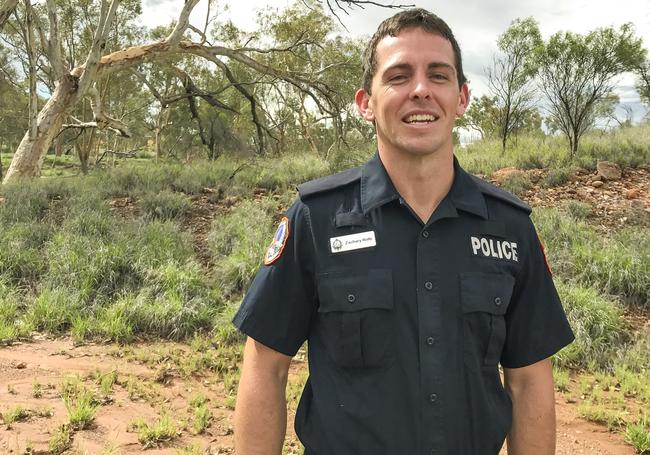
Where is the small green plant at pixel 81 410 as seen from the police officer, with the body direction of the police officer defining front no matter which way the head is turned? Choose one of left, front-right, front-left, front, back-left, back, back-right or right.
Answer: back-right

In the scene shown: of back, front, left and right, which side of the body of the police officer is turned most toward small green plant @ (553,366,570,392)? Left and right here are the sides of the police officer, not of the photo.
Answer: back

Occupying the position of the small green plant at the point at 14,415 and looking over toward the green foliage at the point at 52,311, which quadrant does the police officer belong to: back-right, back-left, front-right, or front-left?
back-right

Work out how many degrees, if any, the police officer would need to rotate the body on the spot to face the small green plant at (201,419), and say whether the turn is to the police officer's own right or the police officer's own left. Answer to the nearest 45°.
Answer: approximately 135° to the police officer's own right

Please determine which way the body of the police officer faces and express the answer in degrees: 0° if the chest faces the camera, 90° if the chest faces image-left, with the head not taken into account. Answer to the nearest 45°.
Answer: approximately 0°

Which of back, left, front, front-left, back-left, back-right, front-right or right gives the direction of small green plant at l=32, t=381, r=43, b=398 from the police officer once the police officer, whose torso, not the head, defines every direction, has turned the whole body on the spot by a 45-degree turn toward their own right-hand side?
right

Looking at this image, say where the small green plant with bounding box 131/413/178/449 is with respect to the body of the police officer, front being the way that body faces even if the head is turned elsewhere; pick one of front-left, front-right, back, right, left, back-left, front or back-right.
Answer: back-right

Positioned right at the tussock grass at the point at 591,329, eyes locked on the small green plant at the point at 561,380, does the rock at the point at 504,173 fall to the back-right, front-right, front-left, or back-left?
back-right

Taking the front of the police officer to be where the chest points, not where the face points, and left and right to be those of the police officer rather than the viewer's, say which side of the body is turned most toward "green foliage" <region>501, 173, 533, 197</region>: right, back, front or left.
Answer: back

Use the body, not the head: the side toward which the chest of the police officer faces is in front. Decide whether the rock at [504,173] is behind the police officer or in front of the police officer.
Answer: behind

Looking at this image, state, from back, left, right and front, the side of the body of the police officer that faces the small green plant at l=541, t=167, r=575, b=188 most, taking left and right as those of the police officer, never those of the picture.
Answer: back
